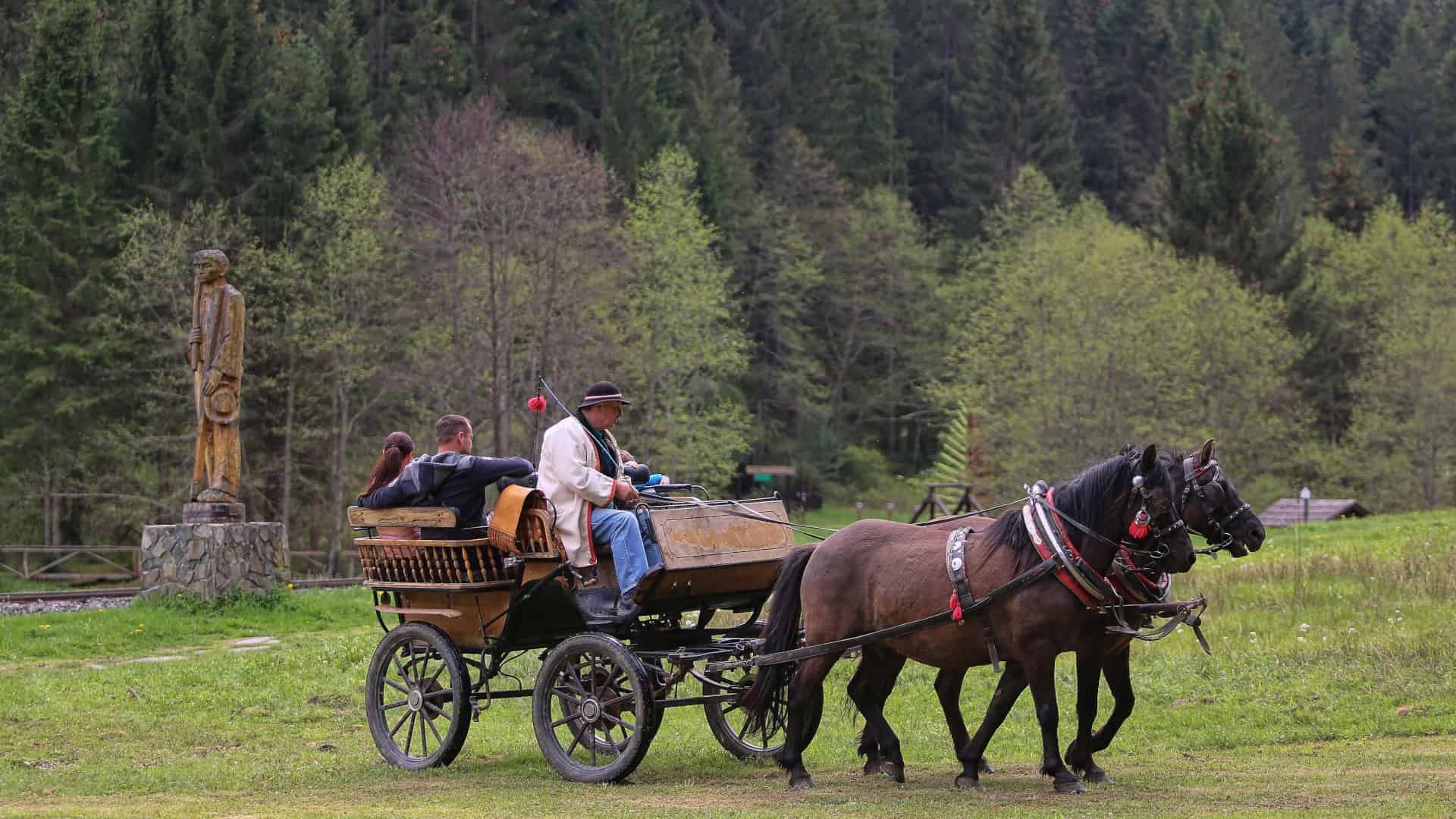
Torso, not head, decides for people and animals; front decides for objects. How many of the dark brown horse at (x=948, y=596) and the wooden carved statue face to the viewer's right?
1

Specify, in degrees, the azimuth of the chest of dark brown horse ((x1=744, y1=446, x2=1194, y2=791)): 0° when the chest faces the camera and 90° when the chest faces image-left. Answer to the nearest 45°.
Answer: approximately 270°

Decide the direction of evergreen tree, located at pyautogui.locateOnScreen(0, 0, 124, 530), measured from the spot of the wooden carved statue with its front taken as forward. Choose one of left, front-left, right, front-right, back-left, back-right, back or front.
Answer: back-right

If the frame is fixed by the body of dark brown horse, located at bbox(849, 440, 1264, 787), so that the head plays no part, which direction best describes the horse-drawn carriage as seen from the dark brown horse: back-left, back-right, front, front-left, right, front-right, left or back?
back

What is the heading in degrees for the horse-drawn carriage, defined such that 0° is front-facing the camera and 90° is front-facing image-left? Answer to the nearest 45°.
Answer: approximately 315°

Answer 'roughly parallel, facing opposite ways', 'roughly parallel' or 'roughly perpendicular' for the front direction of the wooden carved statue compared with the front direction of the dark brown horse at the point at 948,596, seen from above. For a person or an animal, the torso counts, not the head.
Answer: roughly perpendicular

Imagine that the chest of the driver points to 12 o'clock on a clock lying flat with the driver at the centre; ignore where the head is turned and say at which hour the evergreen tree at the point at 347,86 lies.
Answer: The evergreen tree is roughly at 7 o'clock from the driver.

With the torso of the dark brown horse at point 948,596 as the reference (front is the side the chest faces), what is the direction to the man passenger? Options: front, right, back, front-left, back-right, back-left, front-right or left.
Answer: back

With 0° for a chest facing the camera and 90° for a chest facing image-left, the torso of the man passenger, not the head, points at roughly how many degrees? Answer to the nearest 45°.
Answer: approximately 225°

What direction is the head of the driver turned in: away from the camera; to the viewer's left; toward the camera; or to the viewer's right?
to the viewer's right

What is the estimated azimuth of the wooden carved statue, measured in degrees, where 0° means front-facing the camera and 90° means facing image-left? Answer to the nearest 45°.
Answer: approximately 45°

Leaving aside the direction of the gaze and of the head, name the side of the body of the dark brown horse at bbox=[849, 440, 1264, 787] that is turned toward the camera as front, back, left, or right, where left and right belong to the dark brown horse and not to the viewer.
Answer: right

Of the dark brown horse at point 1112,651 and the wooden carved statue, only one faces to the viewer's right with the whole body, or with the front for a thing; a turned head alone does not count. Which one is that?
the dark brown horse

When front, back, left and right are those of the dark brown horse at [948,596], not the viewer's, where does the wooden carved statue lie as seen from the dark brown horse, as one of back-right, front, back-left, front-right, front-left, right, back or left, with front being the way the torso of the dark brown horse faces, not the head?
back-left

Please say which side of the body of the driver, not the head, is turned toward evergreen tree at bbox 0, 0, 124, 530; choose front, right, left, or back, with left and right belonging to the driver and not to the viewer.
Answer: back

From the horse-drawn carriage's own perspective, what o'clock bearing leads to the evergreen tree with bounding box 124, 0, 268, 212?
The evergreen tree is roughly at 7 o'clock from the horse-drawn carriage.
